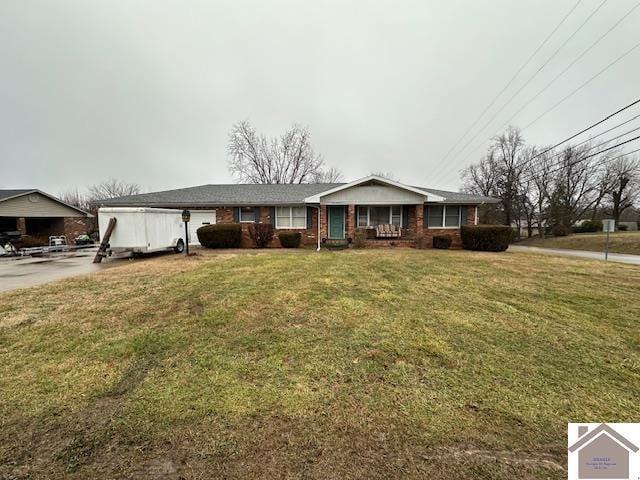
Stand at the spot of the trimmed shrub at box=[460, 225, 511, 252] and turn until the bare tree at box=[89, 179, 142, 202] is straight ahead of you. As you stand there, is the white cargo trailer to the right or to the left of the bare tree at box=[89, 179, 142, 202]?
left

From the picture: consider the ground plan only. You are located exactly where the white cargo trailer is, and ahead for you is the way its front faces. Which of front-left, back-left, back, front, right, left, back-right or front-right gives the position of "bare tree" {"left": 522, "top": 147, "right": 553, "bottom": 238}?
back-left

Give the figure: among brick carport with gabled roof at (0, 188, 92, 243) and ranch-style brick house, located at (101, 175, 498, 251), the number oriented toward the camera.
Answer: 2

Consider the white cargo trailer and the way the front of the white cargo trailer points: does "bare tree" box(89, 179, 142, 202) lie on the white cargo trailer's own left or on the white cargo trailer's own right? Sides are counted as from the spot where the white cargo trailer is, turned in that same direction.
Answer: on the white cargo trailer's own right

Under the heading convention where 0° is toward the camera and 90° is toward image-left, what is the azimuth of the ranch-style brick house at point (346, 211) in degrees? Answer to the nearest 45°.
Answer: approximately 0°

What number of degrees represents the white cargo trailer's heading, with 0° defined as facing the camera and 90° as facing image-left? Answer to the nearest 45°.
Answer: approximately 45°

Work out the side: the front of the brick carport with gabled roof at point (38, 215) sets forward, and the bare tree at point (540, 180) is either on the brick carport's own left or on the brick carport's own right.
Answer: on the brick carport's own left

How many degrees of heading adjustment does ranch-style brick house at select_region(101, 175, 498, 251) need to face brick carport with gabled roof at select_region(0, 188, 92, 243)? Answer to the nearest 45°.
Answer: approximately 90° to its right
